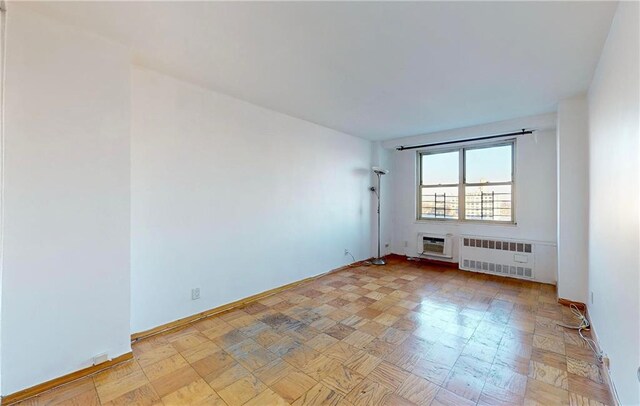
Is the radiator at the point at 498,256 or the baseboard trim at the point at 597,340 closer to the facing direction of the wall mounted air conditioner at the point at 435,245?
the baseboard trim

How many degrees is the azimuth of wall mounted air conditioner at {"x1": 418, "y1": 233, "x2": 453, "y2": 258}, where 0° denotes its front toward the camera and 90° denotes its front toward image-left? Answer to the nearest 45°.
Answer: approximately 0°

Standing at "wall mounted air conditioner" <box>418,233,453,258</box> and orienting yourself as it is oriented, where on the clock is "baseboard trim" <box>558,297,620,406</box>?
The baseboard trim is roughly at 11 o'clock from the wall mounted air conditioner.

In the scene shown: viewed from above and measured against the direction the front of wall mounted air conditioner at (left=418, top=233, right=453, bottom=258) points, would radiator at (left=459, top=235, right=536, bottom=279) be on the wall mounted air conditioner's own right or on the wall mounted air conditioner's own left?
on the wall mounted air conditioner's own left

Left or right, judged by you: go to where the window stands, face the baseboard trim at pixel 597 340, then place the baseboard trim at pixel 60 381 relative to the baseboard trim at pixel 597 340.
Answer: right

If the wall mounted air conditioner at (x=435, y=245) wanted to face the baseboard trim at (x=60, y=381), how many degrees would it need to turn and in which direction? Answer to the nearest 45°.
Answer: approximately 45° to its right

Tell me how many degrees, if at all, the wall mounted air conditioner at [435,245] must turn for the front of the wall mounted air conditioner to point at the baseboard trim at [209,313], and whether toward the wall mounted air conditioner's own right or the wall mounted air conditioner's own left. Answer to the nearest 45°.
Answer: approximately 45° to the wall mounted air conditioner's own right
